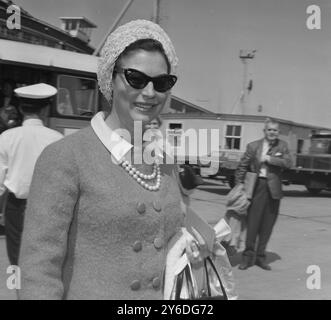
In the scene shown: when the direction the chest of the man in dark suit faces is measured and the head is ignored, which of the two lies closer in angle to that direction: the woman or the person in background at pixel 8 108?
the woman

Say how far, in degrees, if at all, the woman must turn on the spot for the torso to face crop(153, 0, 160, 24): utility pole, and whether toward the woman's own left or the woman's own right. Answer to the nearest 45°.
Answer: approximately 135° to the woman's own left

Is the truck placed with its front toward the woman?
no

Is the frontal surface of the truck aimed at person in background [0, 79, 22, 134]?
no

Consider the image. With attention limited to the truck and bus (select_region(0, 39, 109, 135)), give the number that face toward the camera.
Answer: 0

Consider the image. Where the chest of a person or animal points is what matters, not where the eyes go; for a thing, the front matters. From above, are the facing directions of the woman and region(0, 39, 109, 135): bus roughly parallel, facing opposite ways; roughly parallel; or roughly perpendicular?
roughly perpendicular

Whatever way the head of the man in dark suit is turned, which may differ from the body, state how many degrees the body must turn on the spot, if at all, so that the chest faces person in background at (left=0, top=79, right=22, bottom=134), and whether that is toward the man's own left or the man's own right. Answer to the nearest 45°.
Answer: approximately 90° to the man's own right

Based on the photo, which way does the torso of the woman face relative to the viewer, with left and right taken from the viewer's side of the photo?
facing the viewer and to the right of the viewer

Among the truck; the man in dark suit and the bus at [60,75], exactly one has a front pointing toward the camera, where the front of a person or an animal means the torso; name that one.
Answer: the man in dark suit

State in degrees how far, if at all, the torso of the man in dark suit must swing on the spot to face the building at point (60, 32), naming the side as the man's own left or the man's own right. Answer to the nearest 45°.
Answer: approximately 135° to the man's own right

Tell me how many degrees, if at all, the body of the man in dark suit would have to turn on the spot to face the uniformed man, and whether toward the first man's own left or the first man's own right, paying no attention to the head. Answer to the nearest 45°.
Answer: approximately 45° to the first man's own right

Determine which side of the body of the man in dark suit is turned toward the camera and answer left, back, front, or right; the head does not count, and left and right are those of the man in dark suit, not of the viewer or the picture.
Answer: front
